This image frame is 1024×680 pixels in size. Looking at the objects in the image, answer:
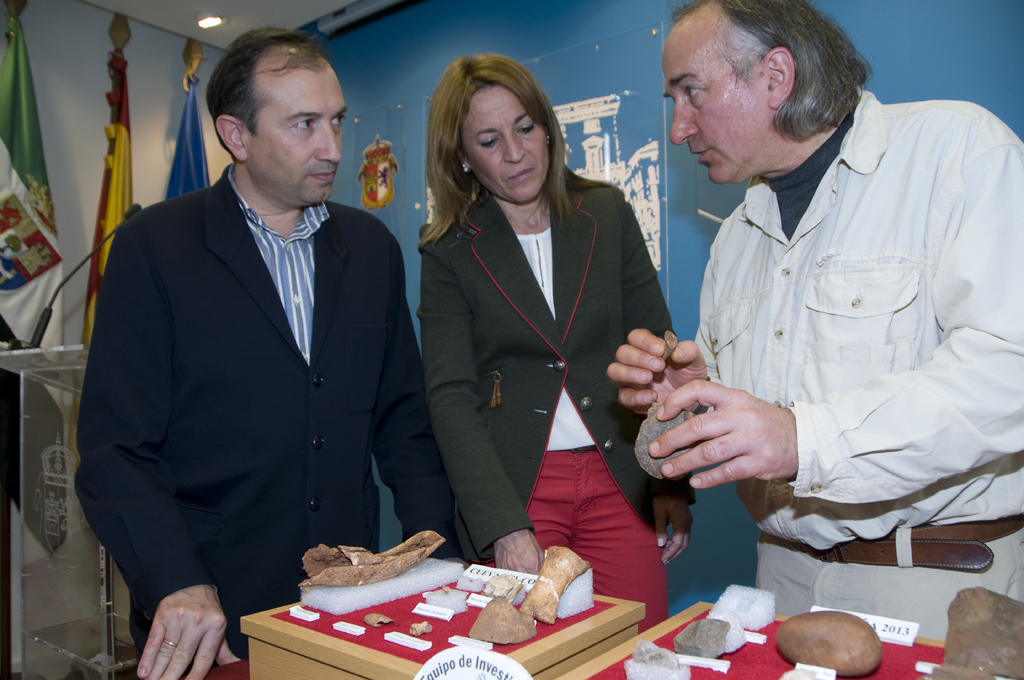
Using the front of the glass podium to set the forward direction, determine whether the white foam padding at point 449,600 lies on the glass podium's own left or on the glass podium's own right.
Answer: on the glass podium's own left

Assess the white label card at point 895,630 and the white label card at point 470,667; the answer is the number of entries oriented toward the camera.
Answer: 2

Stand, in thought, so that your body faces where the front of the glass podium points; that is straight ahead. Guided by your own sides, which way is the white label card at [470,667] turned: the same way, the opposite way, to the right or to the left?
the same way

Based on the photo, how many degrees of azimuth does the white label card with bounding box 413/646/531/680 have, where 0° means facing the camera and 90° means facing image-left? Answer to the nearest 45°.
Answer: approximately 0°

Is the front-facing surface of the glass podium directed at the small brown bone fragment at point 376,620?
no

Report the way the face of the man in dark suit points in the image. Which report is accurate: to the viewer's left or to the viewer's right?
to the viewer's right

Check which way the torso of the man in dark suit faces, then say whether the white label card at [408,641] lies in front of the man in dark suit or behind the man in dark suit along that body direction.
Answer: in front

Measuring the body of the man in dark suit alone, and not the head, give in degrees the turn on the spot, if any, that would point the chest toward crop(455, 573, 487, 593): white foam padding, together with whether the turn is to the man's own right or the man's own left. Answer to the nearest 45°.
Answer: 0° — they already face it

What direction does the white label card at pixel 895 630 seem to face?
toward the camera

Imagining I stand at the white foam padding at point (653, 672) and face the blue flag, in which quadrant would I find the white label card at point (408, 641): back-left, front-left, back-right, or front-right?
front-left

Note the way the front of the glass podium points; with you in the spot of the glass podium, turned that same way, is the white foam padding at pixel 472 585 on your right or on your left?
on your left

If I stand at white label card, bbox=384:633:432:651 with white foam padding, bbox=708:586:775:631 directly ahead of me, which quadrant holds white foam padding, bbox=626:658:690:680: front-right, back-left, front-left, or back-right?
front-right
